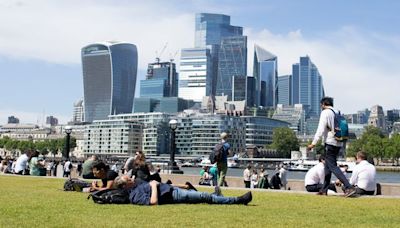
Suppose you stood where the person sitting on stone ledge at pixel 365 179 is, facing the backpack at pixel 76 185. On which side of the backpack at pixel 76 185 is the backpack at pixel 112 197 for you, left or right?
left

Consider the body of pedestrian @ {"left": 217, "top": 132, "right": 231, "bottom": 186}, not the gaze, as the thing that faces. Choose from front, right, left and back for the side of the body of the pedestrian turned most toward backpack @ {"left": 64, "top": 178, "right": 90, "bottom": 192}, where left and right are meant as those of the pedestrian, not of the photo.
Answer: back

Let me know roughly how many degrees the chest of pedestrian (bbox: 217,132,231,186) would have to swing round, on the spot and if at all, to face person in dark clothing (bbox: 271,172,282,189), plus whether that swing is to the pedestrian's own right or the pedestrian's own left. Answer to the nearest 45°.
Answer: approximately 45° to the pedestrian's own right

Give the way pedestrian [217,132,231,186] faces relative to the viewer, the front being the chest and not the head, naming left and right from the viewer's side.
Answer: facing to the right of the viewer
